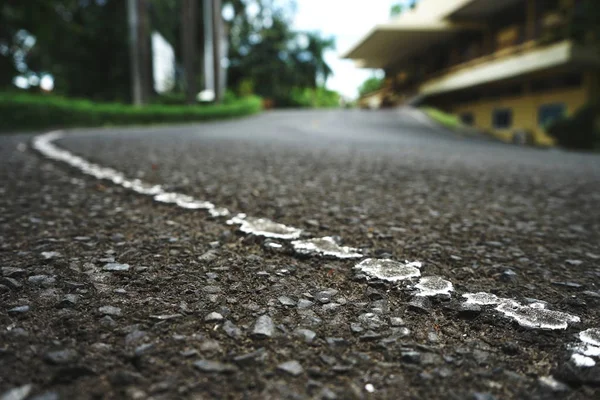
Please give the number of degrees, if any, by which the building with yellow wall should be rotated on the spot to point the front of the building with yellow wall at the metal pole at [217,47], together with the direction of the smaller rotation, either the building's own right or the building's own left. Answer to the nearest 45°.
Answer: approximately 45° to the building's own right

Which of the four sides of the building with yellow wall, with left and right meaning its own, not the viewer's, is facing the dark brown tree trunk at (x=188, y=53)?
front

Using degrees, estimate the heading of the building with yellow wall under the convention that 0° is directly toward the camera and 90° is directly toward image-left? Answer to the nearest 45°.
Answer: approximately 45°

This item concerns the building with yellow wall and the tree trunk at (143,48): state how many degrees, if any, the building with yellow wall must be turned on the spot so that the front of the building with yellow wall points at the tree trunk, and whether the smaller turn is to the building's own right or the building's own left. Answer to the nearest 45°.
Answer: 0° — it already faces it
